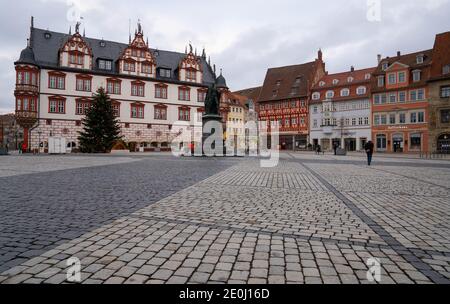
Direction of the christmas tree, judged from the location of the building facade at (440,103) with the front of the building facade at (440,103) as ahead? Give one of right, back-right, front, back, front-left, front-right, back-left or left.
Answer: front-right

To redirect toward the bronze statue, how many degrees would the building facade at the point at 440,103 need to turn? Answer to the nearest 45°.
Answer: approximately 45° to its right

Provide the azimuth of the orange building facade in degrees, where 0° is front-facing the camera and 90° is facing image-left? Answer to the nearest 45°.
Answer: approximately 0°

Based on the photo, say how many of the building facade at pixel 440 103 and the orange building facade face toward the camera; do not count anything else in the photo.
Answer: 2

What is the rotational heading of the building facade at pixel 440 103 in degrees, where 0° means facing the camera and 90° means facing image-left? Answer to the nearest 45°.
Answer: approximately 0°

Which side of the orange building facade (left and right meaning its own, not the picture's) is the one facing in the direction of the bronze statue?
front

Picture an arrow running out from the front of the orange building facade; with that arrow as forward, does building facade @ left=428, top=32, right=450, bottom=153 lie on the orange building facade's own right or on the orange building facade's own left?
on the orange building facade's own left

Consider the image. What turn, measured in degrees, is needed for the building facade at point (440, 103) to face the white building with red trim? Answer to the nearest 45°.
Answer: approximately 45° to its right

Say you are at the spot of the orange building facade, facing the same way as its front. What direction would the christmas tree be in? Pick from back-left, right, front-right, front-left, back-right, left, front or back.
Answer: front-right
